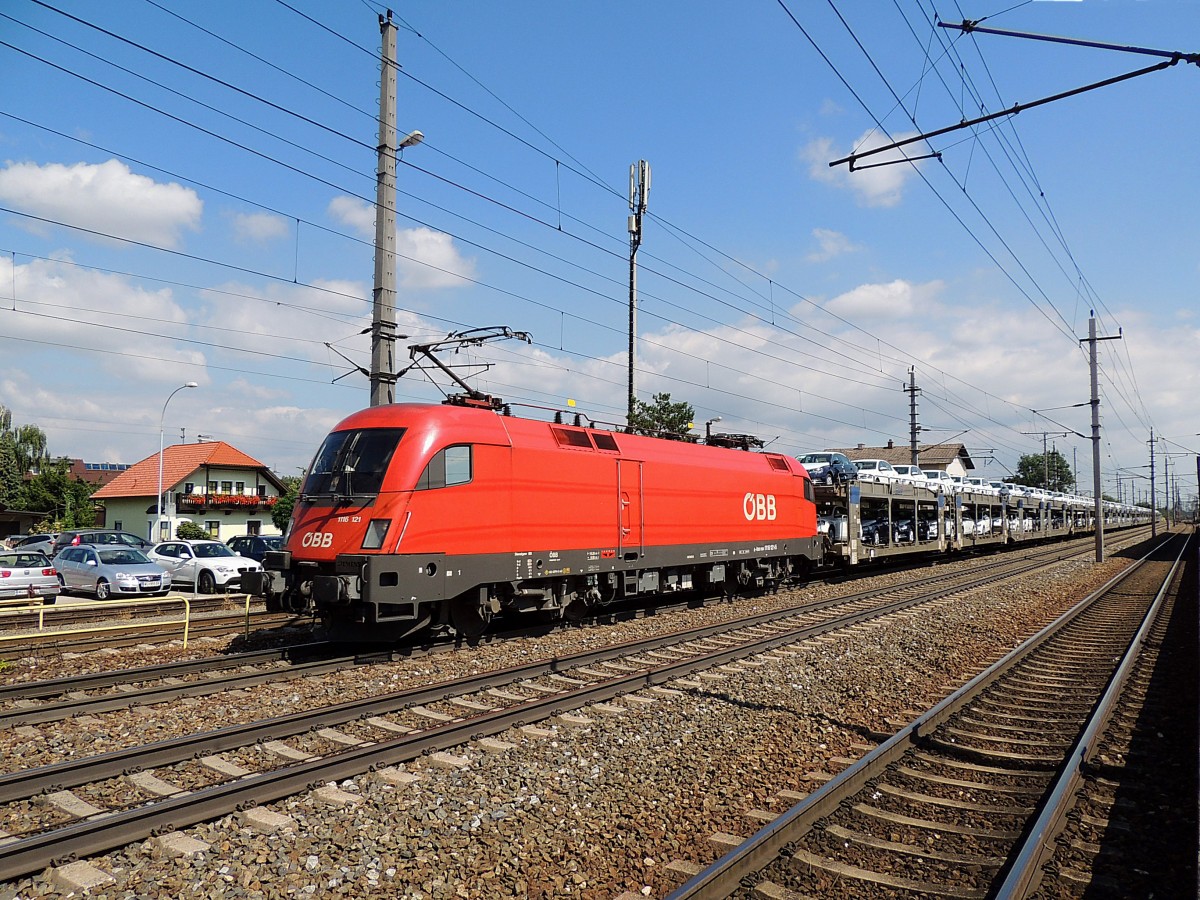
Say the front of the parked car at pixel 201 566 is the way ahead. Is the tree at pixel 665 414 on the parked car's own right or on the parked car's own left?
on the parked car's own left

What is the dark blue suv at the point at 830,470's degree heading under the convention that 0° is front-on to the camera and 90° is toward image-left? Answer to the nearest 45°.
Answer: approximately 45°

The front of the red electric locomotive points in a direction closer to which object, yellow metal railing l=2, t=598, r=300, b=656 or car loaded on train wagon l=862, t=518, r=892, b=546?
the yellow metal railing

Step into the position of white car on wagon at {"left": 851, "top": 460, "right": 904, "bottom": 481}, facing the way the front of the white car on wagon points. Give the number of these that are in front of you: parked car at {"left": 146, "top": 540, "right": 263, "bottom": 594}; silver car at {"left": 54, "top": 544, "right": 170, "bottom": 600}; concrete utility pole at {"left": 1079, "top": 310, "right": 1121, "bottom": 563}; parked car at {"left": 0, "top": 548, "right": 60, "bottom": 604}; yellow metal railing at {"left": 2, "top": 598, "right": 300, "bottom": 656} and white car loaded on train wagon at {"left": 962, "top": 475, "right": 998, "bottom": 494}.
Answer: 4

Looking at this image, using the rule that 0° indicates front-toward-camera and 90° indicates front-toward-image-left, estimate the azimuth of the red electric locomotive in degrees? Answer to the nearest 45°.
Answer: approximately 45°

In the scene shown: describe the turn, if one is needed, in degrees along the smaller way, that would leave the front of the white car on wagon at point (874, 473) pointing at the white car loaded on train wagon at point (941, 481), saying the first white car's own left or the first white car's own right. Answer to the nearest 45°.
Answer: approximately 135° to the first white car's own right

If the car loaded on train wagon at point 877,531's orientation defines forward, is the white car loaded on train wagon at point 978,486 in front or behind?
behind

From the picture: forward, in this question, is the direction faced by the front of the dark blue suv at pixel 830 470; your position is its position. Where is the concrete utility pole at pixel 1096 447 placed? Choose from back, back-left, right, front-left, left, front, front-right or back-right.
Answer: back

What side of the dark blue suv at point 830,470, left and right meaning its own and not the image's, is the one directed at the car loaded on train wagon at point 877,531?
back

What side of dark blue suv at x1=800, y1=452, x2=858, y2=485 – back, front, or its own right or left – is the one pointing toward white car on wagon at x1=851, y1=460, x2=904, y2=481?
back
